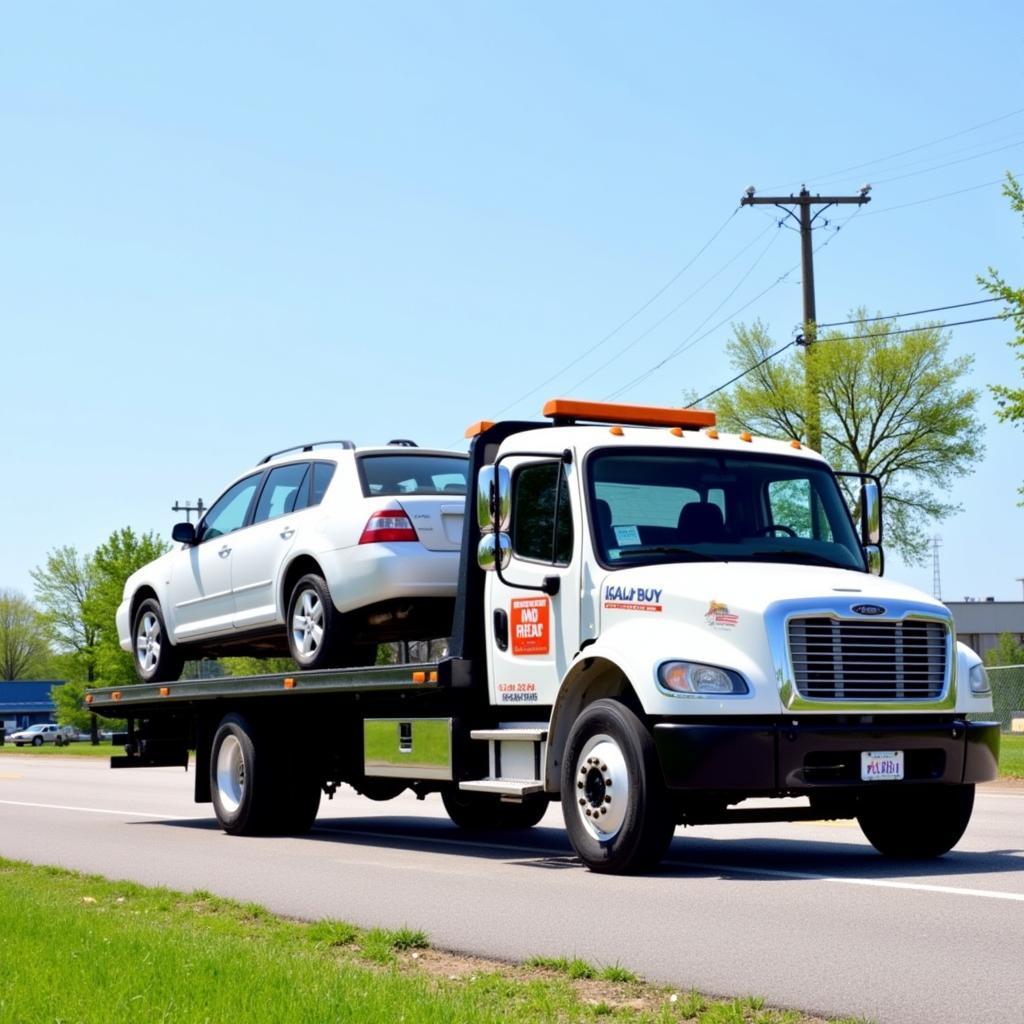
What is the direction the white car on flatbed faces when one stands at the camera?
facing away from the viewer and to the left of the viewer

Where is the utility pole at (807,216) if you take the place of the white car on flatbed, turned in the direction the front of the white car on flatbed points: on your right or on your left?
on your right

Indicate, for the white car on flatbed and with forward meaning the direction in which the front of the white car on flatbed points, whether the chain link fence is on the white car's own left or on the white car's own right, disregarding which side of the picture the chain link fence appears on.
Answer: on the white car's own right

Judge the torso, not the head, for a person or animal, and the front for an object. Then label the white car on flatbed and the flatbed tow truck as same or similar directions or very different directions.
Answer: very different directions

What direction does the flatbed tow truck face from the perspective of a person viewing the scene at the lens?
facing the viewer and to the right of the viewer
